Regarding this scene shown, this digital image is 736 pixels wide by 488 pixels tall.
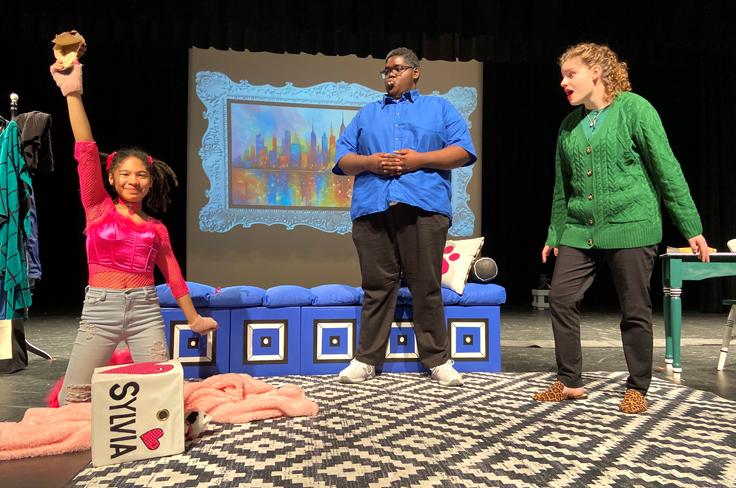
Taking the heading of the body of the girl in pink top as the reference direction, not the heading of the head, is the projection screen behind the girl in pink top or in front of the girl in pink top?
behind

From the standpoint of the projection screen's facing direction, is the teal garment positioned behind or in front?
in front

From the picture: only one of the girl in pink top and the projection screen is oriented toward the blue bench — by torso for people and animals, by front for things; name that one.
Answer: the projection screen

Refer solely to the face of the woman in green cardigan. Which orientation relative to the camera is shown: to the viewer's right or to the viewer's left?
to the viewer's left

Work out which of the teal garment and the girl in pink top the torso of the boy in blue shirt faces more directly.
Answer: the girl in pink top

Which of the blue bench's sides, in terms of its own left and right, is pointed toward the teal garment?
right

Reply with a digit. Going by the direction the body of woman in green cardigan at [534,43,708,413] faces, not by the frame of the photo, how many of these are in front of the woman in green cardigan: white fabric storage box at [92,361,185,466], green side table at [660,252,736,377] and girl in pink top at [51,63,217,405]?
2

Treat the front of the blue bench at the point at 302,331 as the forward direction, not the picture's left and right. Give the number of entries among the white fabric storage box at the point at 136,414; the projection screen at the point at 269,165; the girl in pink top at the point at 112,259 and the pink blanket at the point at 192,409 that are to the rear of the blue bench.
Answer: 1

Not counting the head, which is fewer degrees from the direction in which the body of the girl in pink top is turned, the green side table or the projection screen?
the green side table

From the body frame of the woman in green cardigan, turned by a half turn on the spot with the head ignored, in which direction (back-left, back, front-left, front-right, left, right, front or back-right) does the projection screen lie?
left

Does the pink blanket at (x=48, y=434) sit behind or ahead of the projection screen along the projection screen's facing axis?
ahead
